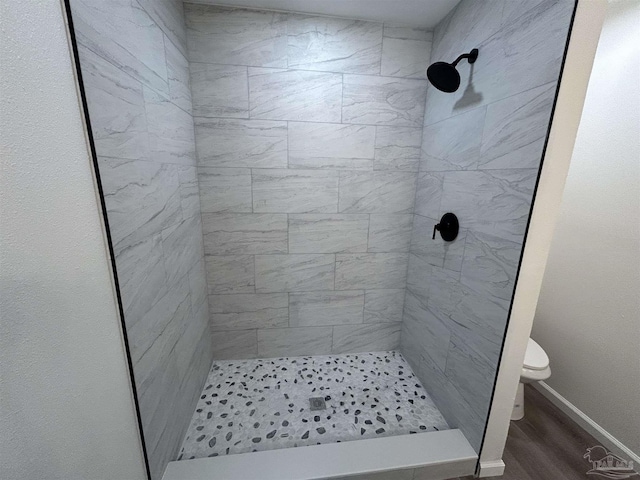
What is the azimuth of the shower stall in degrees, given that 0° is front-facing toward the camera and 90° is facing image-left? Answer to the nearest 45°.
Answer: approximately 0°

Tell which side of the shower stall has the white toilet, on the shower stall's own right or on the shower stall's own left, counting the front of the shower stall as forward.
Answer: on the shower stall's own left
